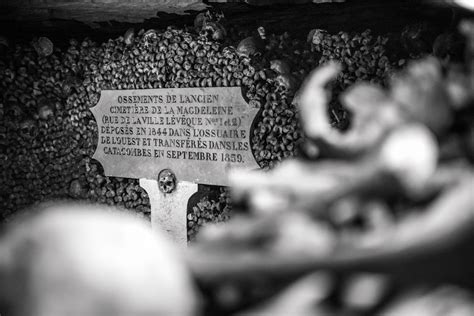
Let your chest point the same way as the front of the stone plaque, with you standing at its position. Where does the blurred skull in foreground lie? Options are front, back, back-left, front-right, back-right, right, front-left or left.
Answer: front

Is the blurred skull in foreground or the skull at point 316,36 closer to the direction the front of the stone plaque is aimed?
the blurred skull in foreground

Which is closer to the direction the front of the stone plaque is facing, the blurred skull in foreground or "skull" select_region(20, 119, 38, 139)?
the blurred skull in foreground

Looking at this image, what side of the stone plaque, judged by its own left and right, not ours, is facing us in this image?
front

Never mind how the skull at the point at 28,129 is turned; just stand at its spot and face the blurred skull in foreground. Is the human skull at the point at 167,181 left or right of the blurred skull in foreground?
left

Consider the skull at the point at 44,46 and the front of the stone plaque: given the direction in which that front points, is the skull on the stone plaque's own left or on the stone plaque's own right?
on the stone plaque's own right

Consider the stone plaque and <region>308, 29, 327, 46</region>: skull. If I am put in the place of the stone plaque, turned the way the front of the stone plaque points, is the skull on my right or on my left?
on my left

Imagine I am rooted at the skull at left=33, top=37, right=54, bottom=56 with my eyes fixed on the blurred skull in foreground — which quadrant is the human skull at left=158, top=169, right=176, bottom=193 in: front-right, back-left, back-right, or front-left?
front-left

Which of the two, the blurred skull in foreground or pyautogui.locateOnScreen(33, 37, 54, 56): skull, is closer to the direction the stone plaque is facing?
the blurred skull in foreground

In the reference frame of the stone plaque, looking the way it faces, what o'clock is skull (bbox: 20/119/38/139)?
The skull is roughly at 4 o'clock from the stone plaque.
